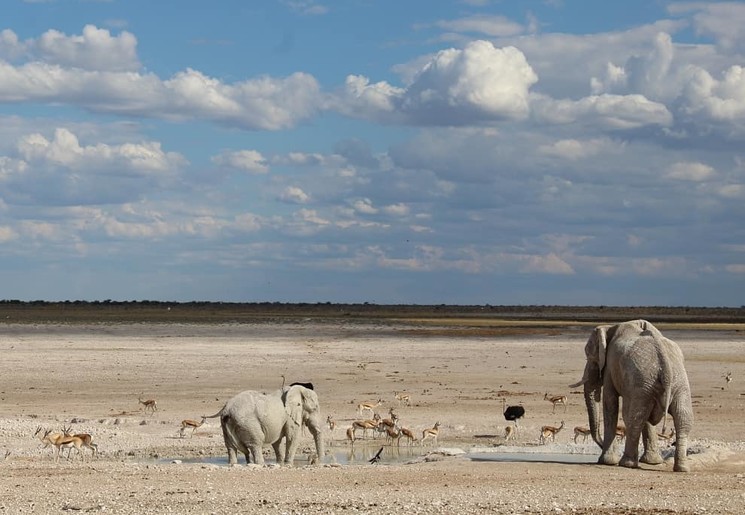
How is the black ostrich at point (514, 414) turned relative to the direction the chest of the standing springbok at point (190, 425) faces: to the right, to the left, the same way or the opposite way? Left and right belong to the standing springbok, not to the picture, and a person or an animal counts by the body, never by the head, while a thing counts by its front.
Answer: the opposite way

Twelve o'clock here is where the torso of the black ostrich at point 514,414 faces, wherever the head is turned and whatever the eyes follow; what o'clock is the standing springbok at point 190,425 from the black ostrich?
The standing springbok is roughly at 11 o'clock from the black ostrich.

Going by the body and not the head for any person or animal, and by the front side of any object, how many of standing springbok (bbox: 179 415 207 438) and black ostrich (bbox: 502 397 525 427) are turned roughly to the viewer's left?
1

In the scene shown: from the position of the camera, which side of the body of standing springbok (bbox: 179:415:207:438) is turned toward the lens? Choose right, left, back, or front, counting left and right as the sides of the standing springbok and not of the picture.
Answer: right

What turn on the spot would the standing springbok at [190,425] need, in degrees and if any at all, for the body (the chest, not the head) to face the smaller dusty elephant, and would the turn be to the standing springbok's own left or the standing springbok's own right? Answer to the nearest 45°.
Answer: approximately 45° to the standing springbok's own right

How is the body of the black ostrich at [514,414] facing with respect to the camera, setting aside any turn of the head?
to the viewer's left

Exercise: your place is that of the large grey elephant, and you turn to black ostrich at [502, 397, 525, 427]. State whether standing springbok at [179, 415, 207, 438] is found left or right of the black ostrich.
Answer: left

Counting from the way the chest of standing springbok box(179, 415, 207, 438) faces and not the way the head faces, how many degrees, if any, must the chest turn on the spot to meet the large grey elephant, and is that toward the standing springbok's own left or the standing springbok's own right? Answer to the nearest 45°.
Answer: approximately 45° to the standing springbok's own right

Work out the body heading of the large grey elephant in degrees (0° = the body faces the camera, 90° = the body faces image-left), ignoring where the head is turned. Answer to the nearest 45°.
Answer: approximately 135°

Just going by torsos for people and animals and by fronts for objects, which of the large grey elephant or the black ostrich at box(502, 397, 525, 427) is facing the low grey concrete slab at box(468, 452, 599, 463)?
the large grey elephant

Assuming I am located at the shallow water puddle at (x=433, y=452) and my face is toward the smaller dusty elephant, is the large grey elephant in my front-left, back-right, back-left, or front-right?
back-left

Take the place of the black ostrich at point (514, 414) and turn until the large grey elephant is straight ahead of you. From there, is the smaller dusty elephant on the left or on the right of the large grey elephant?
right

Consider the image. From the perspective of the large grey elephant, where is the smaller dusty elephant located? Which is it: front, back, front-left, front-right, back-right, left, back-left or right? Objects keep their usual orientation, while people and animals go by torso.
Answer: front-left
